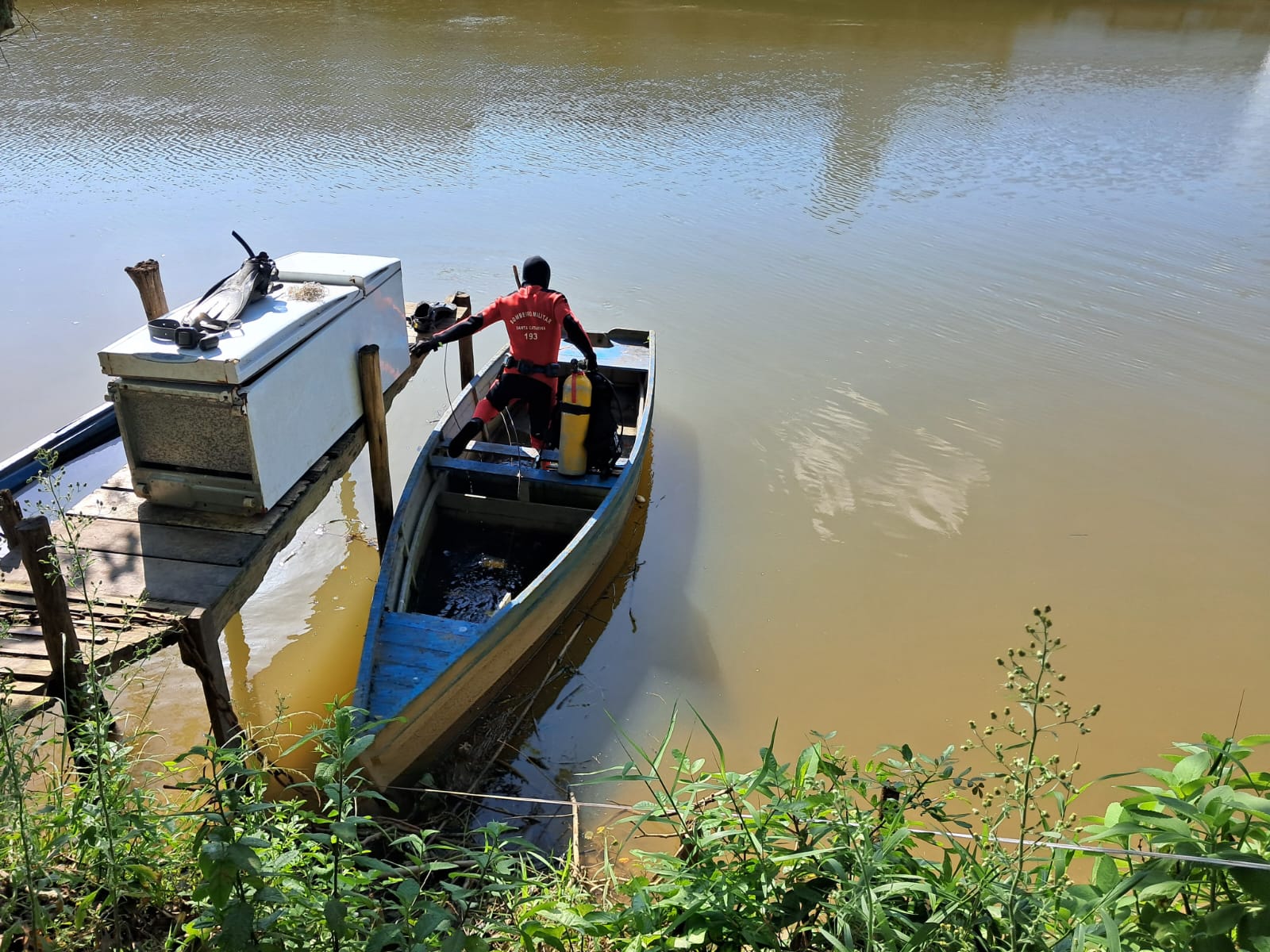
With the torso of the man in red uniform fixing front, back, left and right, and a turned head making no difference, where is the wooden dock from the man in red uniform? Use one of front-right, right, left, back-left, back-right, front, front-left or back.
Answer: back-left

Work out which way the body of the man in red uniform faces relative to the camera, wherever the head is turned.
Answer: away from the camera

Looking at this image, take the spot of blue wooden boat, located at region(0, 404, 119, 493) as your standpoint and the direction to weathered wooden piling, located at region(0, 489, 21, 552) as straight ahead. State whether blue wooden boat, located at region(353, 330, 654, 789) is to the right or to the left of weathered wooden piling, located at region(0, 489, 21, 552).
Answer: left

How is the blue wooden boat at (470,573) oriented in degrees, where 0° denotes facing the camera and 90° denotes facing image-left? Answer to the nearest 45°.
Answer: approximately 45°

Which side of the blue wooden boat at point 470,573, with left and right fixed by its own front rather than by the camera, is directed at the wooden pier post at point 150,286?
right

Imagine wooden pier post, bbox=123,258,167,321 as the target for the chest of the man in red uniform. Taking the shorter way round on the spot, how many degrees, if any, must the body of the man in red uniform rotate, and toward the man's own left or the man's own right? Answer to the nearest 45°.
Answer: approximately 90° to the man's own left

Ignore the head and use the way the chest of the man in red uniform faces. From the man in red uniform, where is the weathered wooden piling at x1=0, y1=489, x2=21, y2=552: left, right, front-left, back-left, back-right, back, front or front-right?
back-left

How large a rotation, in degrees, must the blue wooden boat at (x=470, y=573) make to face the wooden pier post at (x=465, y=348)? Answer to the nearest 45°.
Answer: approximately 135° to its right

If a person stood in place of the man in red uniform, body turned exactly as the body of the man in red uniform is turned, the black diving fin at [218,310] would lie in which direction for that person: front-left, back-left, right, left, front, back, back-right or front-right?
back-left

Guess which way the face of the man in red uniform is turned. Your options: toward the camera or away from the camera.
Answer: away from the camera
